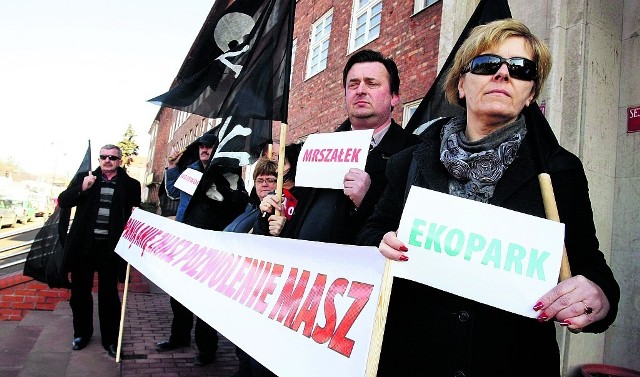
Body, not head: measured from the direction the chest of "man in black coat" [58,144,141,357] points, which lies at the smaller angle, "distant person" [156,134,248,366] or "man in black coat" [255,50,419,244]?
the man in black coat

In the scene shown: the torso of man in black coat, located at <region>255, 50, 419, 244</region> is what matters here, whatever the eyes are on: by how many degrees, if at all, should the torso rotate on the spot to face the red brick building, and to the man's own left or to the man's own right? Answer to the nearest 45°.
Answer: approximately 135° to the man's own right

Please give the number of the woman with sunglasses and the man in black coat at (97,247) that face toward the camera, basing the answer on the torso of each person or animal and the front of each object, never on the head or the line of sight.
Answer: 2

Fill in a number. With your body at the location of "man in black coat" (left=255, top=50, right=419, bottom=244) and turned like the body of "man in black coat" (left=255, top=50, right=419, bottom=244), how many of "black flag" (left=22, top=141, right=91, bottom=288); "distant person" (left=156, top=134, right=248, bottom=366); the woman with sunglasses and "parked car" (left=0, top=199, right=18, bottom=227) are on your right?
3

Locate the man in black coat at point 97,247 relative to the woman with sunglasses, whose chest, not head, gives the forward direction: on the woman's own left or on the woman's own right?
on the woman's own right

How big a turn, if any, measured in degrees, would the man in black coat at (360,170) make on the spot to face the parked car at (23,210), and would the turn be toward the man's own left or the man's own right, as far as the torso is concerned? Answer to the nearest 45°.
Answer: approximately 90° to the man's own right

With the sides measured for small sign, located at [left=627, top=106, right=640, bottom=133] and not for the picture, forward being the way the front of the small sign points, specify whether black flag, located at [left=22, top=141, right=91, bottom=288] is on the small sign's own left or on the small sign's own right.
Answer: on the small sign's own right

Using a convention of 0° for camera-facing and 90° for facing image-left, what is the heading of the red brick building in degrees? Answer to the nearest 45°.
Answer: approximately 45°

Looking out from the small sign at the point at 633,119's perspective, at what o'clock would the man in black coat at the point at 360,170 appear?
The man in black coat is roughly at 1 o'clock from the small sign.

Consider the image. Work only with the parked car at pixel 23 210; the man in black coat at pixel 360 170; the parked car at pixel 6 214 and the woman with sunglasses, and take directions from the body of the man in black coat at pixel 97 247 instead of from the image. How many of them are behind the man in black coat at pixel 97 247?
2
